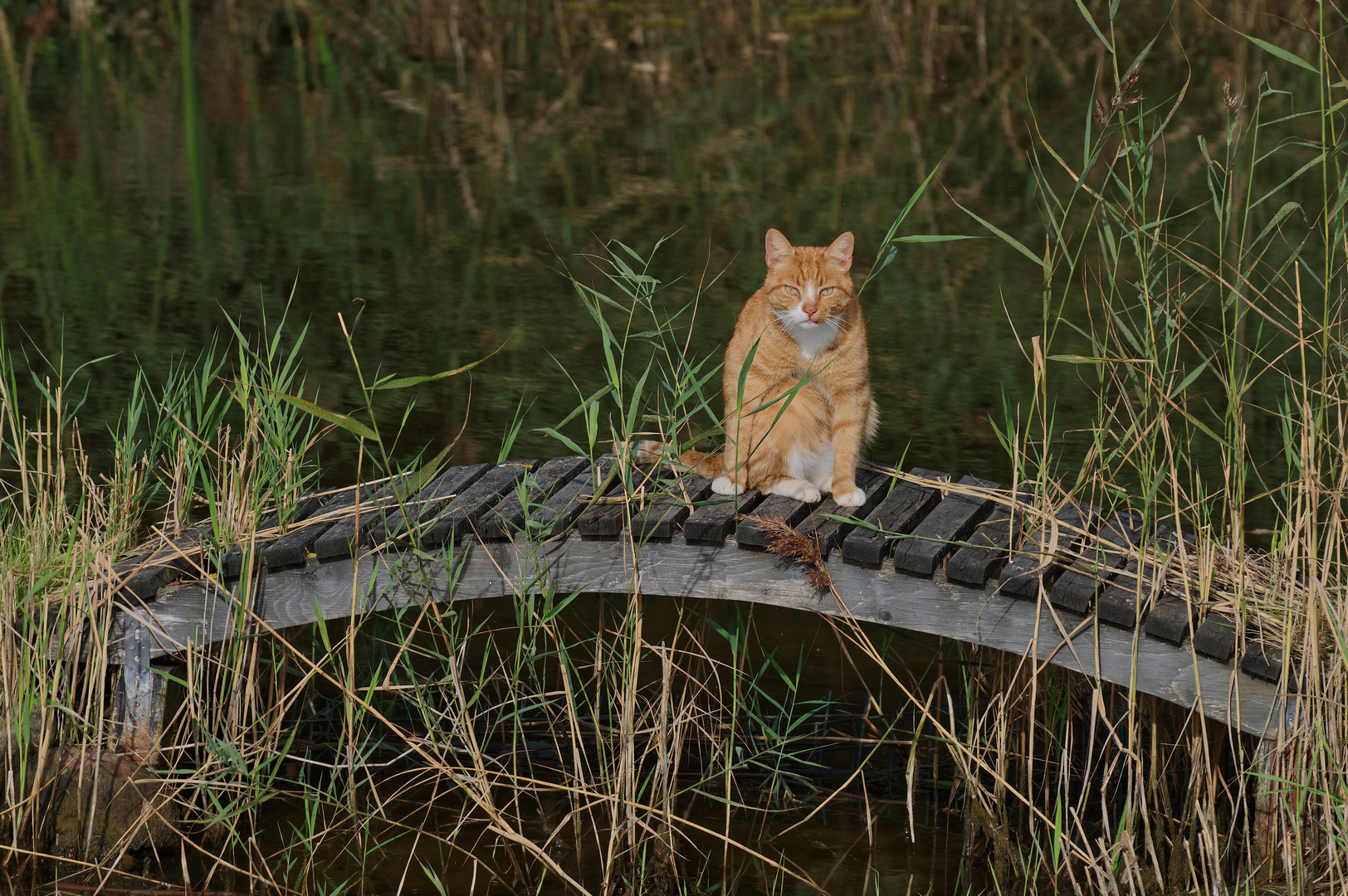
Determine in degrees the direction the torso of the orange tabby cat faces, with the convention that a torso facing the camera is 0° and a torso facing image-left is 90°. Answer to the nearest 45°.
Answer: approximately 0°
